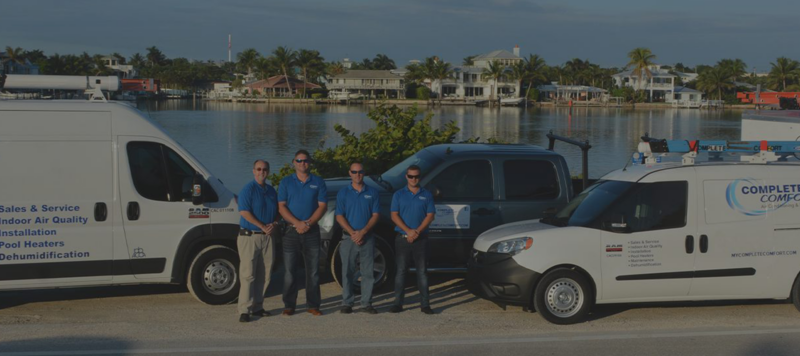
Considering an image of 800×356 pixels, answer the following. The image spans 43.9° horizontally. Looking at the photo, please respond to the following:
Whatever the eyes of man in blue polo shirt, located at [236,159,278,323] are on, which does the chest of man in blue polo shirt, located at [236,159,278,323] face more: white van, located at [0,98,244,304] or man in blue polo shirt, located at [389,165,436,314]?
the man in blue polo shirt

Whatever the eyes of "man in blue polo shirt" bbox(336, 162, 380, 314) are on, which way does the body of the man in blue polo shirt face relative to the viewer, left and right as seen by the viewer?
facing the viewer

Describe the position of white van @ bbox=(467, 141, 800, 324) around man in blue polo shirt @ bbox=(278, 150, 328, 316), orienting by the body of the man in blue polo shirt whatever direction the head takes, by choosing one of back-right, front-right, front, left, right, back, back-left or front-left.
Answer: left

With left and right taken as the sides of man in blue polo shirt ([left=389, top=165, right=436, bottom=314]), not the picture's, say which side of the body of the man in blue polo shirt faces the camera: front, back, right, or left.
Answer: front

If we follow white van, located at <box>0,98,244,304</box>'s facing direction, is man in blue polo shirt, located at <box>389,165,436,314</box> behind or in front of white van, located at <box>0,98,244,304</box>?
in front

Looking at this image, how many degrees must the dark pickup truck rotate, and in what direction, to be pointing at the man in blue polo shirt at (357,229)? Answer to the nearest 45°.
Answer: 0° — it already faces them

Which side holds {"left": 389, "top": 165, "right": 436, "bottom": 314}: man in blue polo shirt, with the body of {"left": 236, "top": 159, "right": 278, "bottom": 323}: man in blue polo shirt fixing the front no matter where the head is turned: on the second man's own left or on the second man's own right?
on the second man's own left

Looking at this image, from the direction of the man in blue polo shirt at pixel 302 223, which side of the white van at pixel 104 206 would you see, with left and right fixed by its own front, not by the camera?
front

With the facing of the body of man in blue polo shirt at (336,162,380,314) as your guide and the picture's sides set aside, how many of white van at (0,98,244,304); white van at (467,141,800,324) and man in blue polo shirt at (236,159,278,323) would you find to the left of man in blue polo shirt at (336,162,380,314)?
1

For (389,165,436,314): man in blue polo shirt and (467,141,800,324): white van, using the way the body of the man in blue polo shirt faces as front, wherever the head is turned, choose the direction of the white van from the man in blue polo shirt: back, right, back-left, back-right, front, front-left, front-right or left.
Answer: left

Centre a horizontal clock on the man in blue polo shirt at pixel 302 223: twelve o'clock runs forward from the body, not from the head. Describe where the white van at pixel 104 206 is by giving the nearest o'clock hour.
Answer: The white van is roughly at 3 o'clock from the man in blue polo shirt.

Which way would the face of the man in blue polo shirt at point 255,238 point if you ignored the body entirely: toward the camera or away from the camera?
toward the camera

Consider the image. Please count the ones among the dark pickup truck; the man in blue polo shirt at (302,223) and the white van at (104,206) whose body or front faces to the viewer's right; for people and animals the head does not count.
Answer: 1

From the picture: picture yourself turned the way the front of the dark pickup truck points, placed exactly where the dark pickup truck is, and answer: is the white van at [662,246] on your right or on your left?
on your left

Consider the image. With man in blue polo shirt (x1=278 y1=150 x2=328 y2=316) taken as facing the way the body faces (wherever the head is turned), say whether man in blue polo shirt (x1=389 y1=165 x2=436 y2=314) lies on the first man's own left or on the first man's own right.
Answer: on the first man's own left
